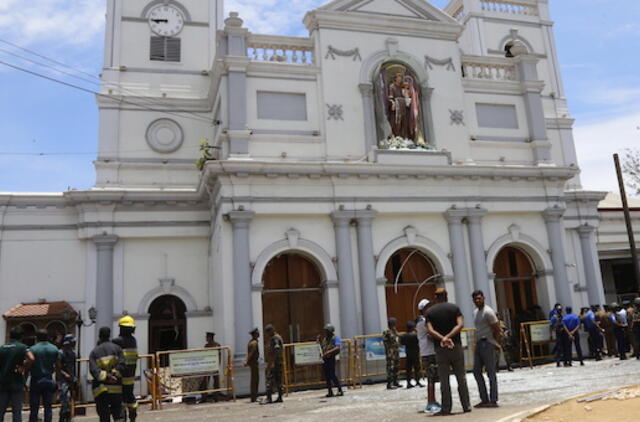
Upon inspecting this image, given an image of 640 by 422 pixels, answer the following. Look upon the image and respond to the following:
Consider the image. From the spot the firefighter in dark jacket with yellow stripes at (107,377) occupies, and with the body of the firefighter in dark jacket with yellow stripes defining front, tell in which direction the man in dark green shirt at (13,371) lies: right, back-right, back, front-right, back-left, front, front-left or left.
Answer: front-left

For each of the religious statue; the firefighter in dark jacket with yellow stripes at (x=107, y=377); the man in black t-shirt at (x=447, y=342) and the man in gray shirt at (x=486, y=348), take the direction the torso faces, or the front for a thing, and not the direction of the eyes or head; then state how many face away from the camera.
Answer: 2

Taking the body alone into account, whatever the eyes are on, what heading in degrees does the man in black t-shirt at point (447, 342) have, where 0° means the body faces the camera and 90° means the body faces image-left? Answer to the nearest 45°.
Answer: approximately 180°

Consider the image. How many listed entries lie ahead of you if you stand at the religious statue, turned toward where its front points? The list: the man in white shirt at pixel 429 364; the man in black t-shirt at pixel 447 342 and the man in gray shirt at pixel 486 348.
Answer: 3

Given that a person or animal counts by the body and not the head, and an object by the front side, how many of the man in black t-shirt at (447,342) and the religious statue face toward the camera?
1

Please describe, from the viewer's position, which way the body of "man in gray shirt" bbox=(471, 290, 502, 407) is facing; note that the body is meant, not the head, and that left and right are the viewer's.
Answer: facing the viewer and to the left of the viewer

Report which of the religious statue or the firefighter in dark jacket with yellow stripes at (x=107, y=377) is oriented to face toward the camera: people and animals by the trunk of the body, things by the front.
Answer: the religious statue

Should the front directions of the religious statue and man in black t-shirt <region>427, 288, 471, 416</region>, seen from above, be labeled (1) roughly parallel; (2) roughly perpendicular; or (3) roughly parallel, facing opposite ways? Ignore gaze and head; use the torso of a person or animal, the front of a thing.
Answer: roughly parallel, facing opposite ways

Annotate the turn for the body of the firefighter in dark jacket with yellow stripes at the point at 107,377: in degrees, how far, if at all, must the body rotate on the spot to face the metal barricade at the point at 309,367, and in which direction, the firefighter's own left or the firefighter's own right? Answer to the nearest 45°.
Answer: approximately 45° to the firefighter's own right

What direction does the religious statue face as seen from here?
toward the camera

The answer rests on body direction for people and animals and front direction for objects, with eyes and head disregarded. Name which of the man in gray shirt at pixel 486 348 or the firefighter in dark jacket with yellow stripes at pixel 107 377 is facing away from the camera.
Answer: the firefighter in dark jacket with yellow stripes

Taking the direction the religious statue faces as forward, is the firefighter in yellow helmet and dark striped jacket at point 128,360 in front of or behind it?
in front
